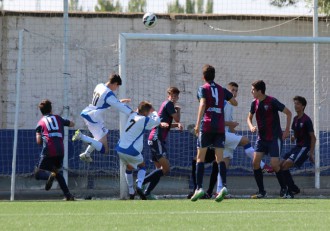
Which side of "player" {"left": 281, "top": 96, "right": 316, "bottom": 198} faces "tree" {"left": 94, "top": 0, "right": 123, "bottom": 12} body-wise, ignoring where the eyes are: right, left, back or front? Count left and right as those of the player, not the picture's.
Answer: right

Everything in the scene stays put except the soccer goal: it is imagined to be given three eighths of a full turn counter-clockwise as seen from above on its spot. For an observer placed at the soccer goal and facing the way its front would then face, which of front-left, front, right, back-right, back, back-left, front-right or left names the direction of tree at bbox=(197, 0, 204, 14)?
front-left

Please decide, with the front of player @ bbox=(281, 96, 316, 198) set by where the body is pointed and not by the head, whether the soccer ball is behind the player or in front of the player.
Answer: in front

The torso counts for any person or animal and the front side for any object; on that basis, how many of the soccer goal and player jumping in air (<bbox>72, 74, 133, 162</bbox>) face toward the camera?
1

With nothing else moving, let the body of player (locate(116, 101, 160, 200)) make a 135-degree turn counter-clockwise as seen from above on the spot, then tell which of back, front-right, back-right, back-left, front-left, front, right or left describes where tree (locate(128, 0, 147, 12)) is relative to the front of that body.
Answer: right

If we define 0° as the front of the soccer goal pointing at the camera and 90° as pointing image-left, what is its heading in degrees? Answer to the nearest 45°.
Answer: approximately 0°

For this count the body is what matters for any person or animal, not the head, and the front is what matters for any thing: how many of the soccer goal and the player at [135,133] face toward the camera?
1

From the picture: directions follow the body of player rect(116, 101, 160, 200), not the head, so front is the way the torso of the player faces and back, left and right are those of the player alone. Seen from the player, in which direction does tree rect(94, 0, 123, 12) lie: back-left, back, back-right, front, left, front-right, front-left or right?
front-left

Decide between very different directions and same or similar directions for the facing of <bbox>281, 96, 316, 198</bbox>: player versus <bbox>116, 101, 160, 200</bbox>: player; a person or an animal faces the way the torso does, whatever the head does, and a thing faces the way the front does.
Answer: very different directions

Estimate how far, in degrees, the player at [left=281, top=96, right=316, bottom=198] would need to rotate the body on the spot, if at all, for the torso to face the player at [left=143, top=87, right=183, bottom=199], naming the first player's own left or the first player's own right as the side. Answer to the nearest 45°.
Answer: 0° — they already face them

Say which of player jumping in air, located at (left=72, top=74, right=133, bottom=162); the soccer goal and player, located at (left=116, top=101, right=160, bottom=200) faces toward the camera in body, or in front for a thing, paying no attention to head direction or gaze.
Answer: the soccer goal

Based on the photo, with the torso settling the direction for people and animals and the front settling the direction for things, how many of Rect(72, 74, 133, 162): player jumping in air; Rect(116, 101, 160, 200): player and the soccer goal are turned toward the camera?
1

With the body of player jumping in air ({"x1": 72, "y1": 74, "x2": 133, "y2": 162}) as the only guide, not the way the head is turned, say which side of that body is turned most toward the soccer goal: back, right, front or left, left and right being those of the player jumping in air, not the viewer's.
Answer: front
